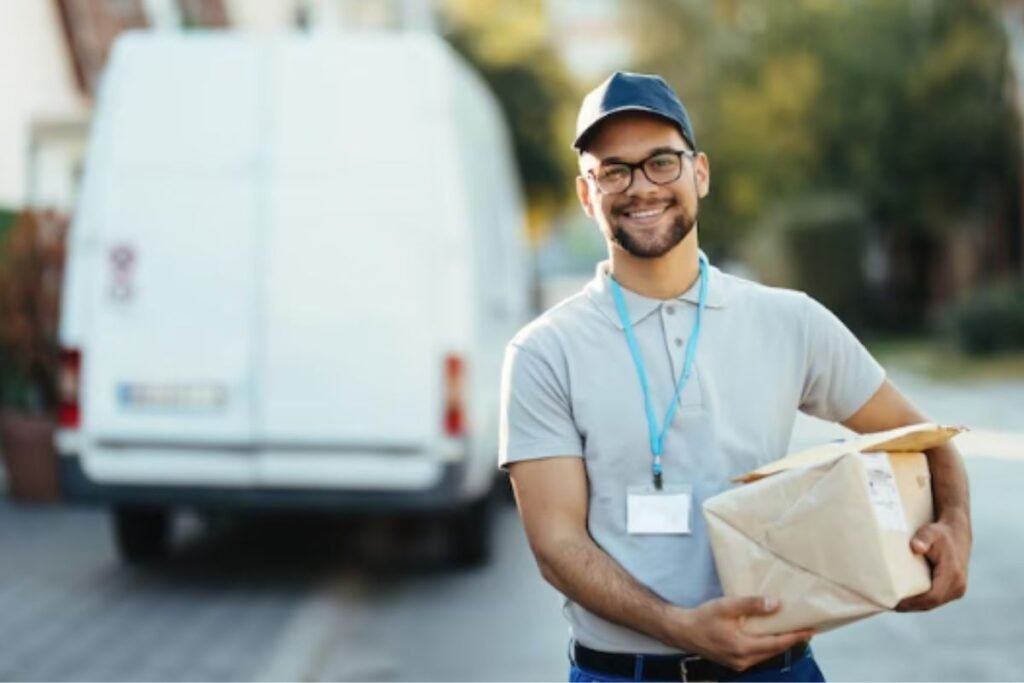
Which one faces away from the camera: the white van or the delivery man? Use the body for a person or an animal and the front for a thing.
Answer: the white van

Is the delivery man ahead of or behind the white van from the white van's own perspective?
behind

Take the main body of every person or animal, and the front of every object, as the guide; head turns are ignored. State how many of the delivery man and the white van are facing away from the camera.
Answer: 1

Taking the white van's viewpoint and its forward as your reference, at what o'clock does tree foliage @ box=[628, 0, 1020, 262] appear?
The tree foliage is roughly at 1 o'clock from the white van.

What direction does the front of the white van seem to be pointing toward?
away from the camera

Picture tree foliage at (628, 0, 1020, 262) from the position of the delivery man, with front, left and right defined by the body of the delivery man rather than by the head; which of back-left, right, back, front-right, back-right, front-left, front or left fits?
back

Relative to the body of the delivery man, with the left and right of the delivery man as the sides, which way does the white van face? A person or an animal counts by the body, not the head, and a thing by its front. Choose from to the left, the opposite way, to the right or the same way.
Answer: the opposite way

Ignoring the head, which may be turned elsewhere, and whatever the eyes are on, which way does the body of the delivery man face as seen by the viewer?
toward the camera

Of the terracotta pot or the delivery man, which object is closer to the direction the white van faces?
the terracotta pot

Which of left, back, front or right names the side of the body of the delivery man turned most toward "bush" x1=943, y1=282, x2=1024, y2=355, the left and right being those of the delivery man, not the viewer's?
back
